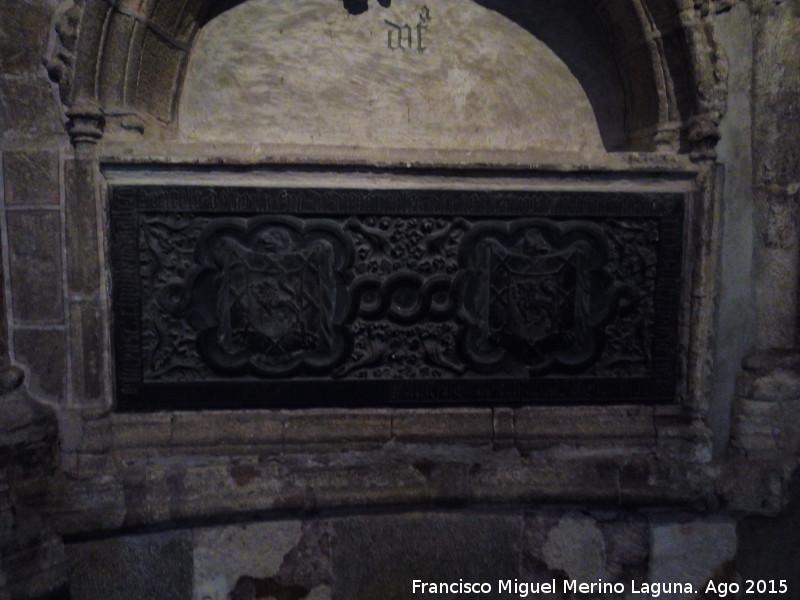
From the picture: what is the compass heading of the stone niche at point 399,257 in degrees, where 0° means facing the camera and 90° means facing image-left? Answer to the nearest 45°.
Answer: approximately 0°
